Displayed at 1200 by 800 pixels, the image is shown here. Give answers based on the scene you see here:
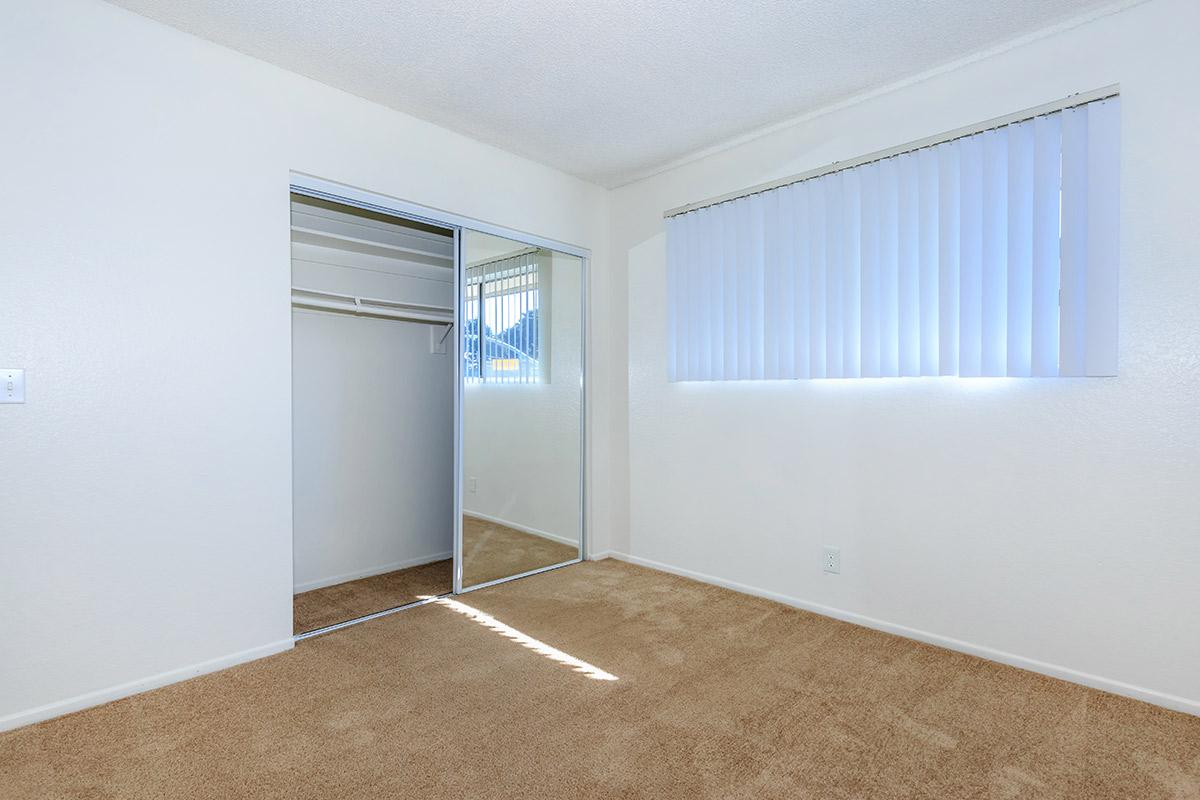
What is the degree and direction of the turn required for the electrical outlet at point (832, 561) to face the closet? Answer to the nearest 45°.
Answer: approximately 45° to its right

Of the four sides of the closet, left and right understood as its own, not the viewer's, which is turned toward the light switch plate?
right

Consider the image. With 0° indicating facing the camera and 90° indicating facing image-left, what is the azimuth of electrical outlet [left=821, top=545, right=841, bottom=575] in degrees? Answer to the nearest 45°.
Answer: approximately 45°

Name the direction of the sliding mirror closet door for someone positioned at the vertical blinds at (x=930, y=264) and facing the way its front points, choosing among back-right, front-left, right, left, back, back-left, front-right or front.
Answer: front-right

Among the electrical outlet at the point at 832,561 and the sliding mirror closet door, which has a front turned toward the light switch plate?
the electrical outlet

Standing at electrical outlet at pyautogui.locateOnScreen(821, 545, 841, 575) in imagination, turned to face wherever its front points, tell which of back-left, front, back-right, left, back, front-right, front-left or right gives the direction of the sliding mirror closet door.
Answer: front-right

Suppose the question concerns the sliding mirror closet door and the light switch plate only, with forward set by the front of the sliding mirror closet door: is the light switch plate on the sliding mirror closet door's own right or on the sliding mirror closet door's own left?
on the sliding mirror closet door's own right

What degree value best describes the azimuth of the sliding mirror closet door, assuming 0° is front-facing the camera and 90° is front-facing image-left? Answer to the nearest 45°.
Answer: approximately 315°

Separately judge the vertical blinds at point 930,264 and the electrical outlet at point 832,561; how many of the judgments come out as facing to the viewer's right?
0

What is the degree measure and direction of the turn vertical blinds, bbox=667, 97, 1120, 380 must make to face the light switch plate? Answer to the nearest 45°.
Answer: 0° — it already faces it
